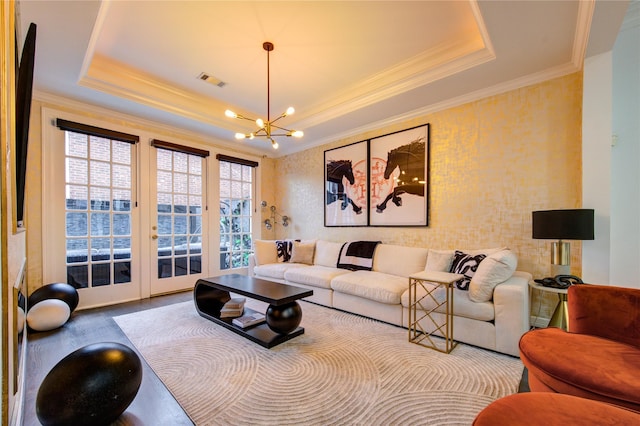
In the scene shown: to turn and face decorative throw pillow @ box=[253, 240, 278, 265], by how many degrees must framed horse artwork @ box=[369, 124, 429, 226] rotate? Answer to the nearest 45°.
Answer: approximately 45° to its right

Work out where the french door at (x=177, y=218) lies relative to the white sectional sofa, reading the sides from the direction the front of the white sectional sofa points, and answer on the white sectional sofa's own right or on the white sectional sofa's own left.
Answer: on the white sectional sofa's own right

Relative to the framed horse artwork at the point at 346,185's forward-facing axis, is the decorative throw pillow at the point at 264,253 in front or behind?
in front

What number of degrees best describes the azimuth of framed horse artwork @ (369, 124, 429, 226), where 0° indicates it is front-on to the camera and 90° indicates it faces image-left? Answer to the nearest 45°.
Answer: approximately 45°

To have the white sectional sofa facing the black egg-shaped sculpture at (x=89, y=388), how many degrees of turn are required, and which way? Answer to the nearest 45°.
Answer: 0° — it already faces it

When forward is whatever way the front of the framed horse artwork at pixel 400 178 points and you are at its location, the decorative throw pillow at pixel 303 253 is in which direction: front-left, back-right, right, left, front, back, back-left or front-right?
front-right

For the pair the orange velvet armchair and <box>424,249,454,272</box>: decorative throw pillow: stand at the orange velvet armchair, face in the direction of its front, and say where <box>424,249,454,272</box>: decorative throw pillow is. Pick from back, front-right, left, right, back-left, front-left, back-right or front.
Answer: right

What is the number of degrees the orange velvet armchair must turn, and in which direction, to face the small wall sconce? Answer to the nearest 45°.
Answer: approximately 45° to its right

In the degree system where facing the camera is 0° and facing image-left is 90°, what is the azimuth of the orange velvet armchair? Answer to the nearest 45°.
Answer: approximately 45°

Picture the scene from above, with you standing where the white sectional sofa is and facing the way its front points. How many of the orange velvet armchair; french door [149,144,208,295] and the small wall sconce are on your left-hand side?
1

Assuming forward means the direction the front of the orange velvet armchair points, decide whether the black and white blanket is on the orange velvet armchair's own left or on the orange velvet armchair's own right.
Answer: on the orange velvet armchair's own right
